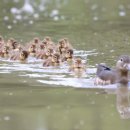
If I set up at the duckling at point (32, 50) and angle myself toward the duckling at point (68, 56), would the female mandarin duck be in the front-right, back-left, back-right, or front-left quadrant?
front-right

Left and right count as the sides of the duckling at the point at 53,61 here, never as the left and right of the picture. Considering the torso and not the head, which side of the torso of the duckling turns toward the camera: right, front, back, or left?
right

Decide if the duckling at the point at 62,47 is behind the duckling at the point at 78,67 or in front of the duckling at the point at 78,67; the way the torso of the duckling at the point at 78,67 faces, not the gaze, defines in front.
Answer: behind

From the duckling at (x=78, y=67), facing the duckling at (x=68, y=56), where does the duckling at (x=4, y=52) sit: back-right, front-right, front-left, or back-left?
front-left

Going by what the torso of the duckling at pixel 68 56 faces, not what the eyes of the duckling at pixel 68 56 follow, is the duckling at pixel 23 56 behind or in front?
behind

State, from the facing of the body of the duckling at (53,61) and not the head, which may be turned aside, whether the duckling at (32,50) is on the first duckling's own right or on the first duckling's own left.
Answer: on the first duckling's own left

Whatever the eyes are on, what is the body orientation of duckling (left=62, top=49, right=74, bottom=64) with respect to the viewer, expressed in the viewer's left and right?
facing the viewer and to the right of the viewer

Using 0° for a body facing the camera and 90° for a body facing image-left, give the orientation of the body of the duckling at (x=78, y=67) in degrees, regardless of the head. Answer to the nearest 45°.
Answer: approximately 0°

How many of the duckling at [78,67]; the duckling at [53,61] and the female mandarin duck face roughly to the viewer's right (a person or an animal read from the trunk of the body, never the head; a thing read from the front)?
2
